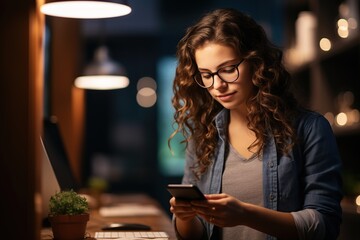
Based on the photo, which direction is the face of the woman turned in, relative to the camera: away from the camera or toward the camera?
toward the camera

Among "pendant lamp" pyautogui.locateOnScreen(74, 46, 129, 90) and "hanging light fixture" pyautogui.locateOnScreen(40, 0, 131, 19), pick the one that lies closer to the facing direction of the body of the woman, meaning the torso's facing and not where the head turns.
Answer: the hanging light fixture

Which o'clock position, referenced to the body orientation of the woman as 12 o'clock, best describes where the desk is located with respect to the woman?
The desk is roughly at 3 o'clock from the woman.

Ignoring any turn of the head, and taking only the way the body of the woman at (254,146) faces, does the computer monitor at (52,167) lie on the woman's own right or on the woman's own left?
on the woman's own right

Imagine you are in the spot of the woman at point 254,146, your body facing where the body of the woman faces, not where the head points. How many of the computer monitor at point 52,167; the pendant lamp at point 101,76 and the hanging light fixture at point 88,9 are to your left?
0

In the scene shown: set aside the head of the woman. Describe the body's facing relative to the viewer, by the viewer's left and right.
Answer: facing the viewer and to the left of the viewer

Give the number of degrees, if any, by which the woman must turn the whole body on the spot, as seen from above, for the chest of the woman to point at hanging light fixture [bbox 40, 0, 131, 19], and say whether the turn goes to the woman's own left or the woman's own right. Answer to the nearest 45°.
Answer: approximately 45° to the woman's own right

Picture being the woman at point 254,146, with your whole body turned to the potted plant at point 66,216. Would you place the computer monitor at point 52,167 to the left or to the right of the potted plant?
right

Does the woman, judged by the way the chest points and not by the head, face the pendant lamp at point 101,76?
no

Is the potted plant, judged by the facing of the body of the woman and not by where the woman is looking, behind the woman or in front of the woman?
in front
